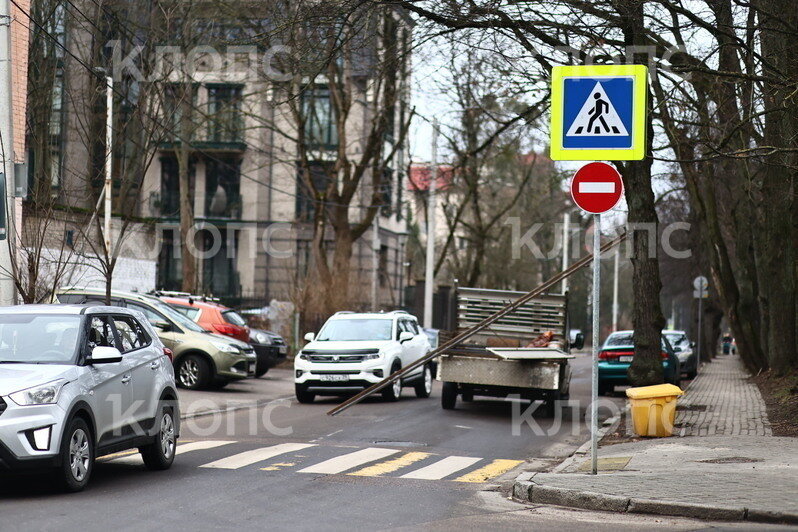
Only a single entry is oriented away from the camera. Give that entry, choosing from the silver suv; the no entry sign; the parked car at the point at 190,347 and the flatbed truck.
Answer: the flatbed truck

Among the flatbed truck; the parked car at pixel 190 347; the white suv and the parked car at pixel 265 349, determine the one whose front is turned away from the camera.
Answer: the flatbed truck

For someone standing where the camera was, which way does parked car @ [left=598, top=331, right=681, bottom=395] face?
facing away from the viewer

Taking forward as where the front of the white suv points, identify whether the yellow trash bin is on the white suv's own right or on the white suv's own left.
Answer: on the white suv's own left

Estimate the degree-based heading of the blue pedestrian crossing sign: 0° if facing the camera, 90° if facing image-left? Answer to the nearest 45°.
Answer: approximately 0°

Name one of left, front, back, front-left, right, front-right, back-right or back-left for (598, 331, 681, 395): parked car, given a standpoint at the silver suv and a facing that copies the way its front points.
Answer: back

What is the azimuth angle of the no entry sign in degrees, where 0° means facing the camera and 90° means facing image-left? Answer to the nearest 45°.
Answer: approximately 0°

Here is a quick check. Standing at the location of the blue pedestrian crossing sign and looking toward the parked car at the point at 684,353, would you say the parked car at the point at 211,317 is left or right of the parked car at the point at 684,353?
left

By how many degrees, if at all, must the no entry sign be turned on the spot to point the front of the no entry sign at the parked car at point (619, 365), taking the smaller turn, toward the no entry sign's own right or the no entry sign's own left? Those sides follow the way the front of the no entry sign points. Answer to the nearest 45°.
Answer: approximately 180°

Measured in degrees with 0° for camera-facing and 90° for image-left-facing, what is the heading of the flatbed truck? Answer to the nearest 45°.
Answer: approximately 180°

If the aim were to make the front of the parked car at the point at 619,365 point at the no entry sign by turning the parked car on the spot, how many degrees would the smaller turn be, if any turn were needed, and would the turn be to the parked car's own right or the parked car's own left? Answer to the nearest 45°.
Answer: approximately 180°

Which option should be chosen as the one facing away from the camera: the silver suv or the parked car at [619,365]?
the parked car
